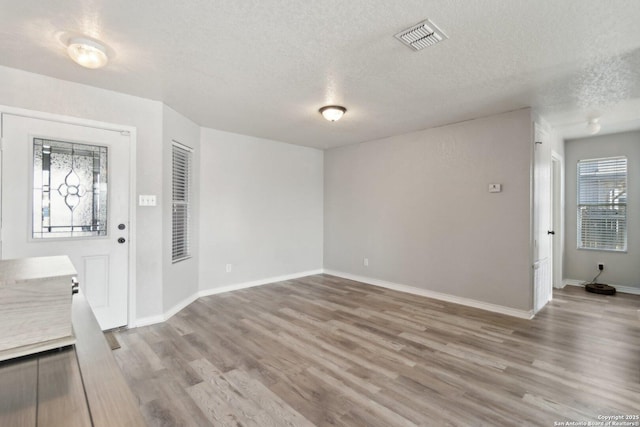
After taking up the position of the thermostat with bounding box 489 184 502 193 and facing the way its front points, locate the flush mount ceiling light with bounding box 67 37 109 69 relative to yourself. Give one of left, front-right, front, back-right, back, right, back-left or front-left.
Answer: front-right

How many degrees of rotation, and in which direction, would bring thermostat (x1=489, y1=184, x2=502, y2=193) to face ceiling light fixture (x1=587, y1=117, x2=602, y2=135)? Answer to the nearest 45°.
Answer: approximately 135° to its left

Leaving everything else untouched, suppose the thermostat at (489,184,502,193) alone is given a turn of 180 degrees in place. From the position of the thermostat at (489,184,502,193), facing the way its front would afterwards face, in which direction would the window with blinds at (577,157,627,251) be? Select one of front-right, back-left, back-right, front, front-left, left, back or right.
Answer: front-right

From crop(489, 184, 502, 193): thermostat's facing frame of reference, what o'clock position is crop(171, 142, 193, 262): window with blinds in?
The window with blinds is roughly at 2 o'clock from the thermostat.

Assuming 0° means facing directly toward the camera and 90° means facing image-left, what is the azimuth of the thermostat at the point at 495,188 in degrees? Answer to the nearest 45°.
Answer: approximately 0°

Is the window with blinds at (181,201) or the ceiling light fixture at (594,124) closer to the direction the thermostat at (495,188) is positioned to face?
the window with blinds

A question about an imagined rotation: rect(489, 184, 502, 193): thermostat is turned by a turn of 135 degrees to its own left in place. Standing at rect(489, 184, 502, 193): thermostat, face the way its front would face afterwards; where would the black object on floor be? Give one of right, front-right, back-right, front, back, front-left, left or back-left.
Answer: front

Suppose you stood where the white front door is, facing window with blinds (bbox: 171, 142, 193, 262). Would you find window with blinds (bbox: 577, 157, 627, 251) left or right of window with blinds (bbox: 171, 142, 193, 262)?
right

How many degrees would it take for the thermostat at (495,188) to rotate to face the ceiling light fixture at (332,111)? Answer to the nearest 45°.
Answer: approximately 45° to its right
